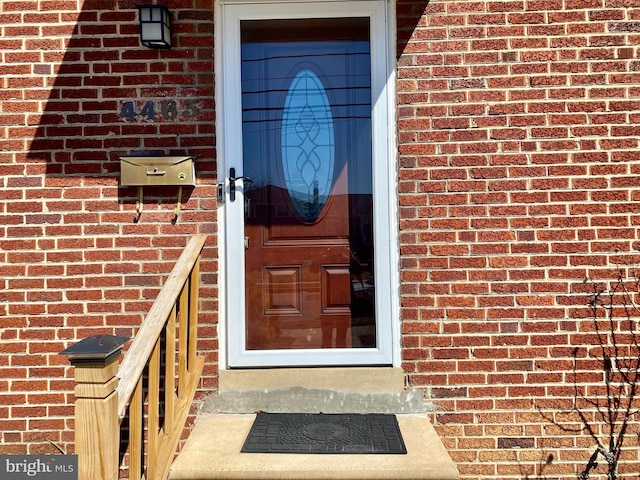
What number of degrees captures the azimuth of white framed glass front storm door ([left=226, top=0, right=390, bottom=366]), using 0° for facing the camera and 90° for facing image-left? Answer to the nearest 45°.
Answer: approximately 0°

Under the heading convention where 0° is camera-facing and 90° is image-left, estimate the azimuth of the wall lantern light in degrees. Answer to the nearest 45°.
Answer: approximately 0°

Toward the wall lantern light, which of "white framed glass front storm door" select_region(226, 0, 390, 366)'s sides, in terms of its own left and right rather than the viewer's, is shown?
right

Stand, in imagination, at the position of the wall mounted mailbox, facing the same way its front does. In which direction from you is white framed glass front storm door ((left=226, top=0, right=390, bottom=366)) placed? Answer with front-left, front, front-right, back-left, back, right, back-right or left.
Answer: left

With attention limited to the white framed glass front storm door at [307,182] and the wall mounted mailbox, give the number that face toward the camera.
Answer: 2

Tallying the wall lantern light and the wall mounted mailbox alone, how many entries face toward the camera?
2
